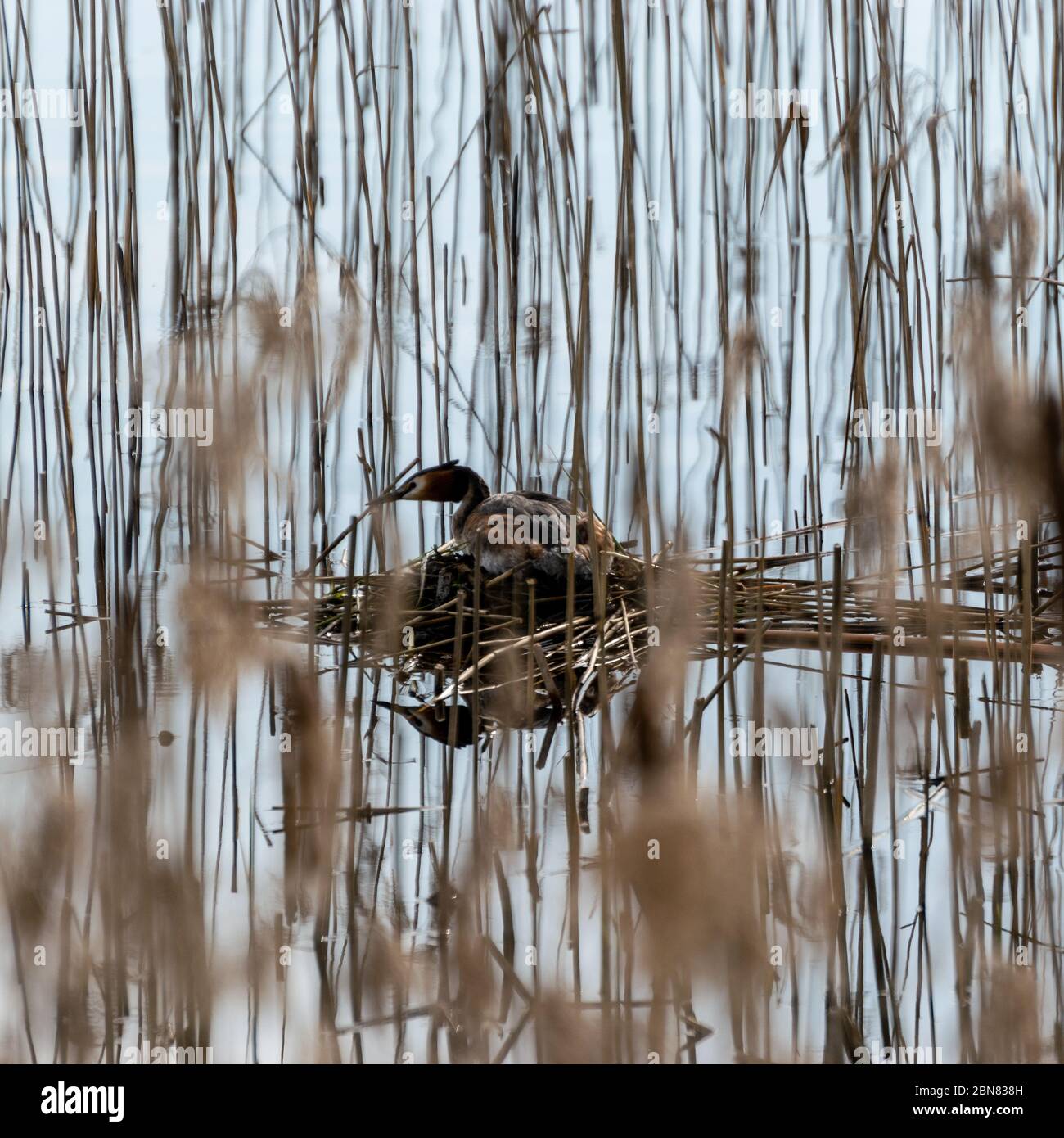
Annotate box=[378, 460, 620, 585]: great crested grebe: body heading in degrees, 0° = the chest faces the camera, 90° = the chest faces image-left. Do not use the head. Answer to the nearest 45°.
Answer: approximately 90°
